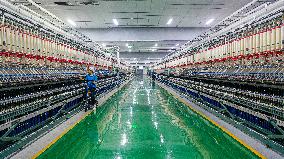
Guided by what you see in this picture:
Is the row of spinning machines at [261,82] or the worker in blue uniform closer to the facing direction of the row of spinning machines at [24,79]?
the row of spinning machines

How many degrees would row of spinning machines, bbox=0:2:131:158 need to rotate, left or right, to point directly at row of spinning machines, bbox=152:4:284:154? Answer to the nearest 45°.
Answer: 0° — it already faces it

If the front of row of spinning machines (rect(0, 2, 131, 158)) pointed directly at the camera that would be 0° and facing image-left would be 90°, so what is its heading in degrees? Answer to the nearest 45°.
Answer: approximately 270°

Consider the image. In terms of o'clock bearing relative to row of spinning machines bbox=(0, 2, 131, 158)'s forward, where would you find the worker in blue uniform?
The worker in blue uniform is roughly at 10 o'clock from the row of spinning machines.
